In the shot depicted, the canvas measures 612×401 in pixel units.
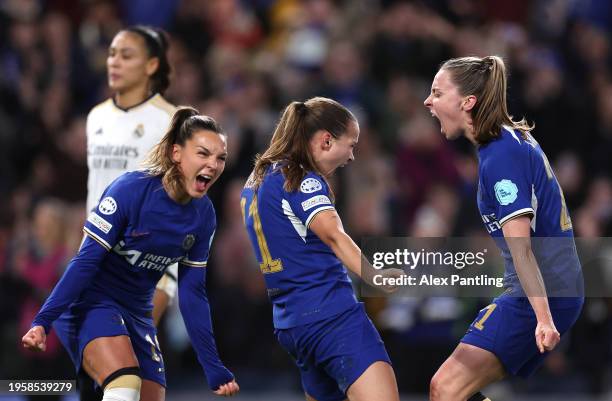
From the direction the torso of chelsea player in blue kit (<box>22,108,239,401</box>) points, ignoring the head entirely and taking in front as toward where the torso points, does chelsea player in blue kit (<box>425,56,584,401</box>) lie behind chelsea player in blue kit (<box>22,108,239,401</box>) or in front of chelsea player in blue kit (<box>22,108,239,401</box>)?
in front

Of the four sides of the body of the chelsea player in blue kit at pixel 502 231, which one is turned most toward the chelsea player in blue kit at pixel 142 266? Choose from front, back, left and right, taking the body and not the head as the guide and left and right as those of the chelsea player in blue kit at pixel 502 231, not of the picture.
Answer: front

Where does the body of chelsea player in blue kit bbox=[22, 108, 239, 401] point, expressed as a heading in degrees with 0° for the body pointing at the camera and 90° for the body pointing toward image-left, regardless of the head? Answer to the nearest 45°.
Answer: approximately 315°

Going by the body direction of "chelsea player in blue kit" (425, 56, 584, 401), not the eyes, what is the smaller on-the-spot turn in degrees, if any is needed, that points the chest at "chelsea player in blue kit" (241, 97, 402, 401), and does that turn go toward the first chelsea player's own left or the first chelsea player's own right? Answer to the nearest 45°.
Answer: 0° — they already face them

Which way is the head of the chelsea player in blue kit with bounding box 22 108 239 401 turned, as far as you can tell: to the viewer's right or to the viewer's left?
to the viewer's right

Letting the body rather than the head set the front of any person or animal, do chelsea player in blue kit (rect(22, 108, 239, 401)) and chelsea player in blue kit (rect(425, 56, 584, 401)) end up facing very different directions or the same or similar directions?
very different directions

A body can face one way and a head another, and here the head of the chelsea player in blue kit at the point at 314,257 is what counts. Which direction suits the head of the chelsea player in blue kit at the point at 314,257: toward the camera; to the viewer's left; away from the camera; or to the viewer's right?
to the viewer's right

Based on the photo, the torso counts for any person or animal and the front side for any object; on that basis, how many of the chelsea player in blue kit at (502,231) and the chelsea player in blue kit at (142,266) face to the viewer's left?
1

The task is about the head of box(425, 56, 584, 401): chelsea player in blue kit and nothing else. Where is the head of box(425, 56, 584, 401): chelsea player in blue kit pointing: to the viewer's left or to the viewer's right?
to the viewer's left

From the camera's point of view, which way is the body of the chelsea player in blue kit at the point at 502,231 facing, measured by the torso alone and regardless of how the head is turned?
to the viewer's left
